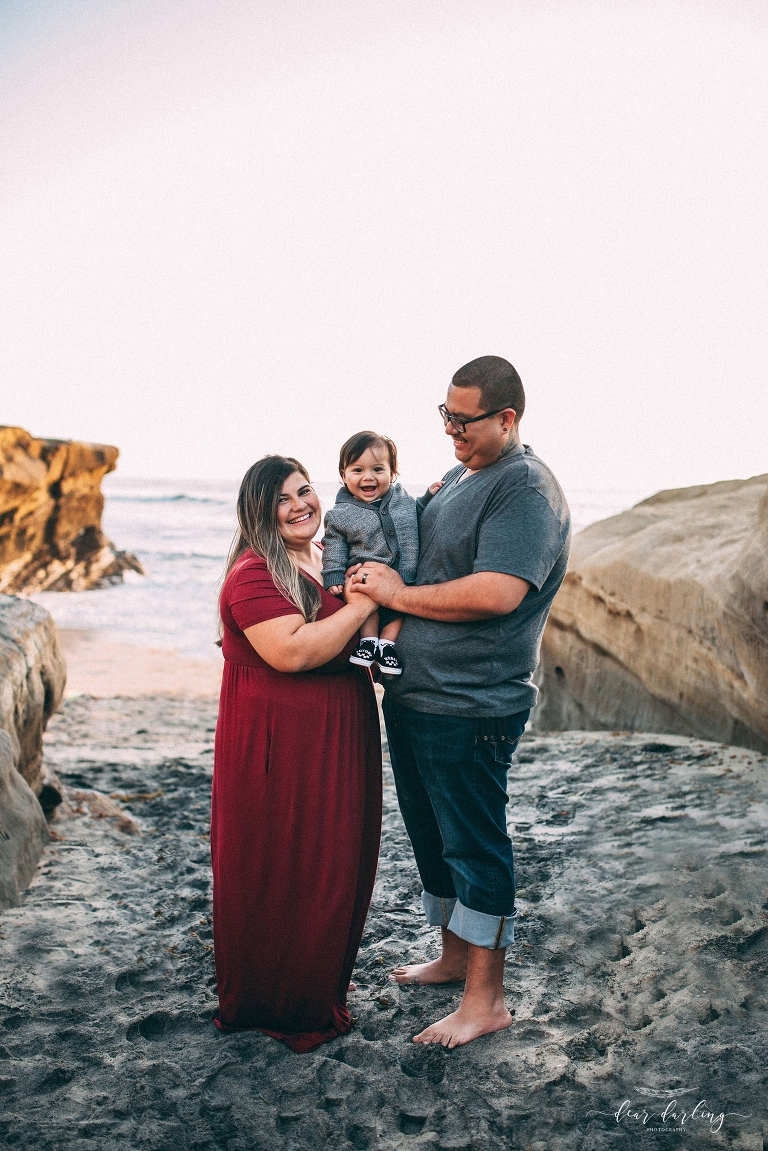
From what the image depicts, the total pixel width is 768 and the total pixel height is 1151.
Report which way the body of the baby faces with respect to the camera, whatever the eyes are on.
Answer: toward the camera

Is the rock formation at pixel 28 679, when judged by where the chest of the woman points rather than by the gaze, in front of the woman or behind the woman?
behind

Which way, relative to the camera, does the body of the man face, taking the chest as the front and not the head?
to the viewer's left

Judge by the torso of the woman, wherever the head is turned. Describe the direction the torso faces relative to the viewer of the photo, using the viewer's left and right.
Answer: facing the viewer and to the right of the viewer

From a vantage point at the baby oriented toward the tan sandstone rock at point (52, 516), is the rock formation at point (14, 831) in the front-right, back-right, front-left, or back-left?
front-left

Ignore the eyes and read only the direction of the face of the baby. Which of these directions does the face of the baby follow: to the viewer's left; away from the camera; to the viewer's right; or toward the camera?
toward the camera

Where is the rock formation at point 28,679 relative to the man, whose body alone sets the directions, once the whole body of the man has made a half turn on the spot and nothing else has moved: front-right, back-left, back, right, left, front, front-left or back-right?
back-left

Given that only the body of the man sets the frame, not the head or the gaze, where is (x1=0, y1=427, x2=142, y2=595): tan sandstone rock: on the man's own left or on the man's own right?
on the man's own right
